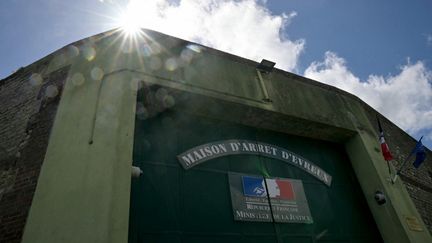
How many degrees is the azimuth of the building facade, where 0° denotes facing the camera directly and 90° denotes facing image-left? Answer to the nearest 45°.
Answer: approximately 315°

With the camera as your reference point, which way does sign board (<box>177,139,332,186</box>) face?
facing the viewer and to the right of the viewer
